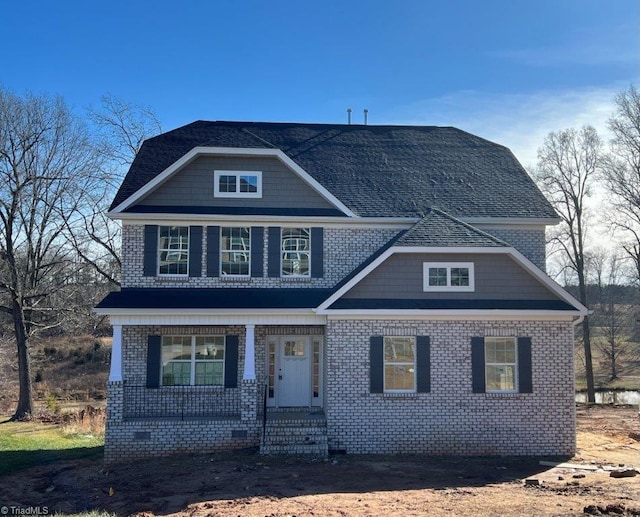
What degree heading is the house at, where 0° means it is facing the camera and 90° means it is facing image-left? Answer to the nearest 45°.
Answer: approximately 0°
